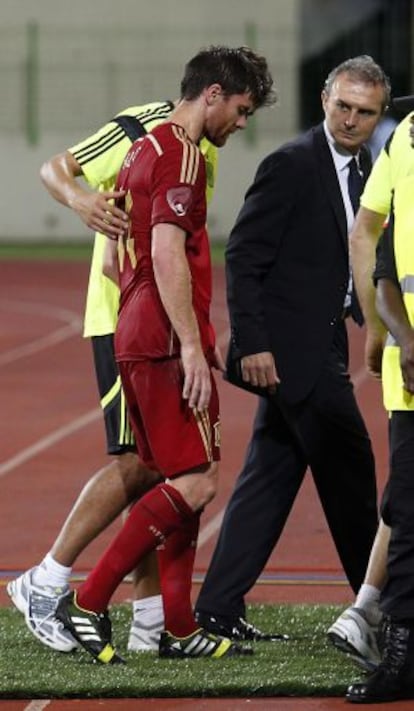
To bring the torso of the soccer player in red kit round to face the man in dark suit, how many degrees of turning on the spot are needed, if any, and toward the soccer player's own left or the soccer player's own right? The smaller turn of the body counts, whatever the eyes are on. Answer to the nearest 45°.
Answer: approximately 45° to the soccer player's own left

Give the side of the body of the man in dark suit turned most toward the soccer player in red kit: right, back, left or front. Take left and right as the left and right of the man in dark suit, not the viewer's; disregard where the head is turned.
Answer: right

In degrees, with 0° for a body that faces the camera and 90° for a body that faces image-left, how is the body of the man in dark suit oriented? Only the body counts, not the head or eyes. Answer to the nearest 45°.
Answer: approximately 315°
